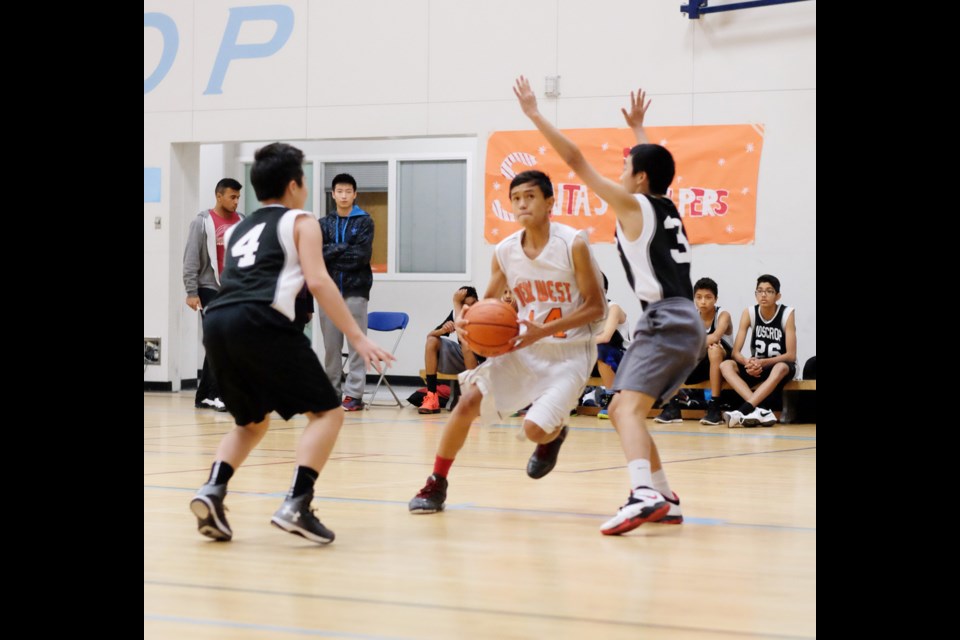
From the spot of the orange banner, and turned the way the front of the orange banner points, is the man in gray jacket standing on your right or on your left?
on your right

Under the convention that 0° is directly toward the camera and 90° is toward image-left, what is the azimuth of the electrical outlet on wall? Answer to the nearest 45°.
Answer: approximately 0°

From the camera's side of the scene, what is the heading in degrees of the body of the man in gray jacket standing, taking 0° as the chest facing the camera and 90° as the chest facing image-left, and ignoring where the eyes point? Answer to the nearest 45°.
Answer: approximately 315°

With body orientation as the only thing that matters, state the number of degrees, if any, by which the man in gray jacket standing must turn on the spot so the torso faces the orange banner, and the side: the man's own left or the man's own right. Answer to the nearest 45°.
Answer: approximately 45° to the man's own left

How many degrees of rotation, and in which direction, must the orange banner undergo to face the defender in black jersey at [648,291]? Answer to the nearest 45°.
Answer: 0° — it already faces them
